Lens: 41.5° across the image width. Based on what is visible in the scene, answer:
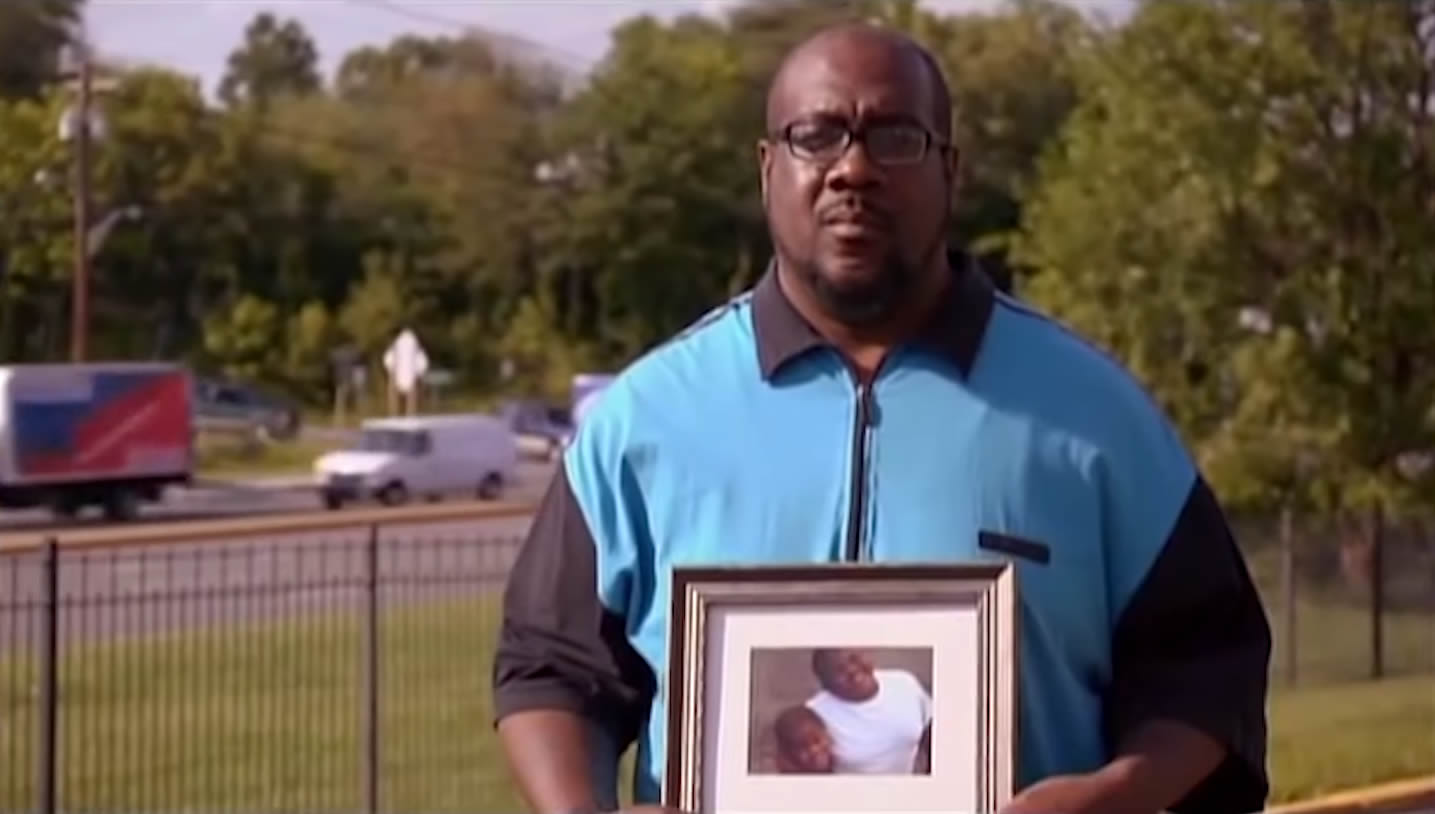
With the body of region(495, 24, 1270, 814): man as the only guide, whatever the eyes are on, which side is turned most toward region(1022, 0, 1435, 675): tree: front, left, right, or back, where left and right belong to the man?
back

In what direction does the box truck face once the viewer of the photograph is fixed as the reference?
facing to the left of the viewer

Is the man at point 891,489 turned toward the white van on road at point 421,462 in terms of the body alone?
no

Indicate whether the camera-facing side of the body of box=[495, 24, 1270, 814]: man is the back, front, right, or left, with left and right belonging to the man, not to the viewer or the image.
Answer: front

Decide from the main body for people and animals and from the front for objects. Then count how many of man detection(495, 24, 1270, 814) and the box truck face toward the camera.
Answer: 1

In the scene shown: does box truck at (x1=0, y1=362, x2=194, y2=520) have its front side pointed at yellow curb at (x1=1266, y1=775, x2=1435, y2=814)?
no

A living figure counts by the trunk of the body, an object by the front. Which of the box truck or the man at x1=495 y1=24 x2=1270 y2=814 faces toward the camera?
the man

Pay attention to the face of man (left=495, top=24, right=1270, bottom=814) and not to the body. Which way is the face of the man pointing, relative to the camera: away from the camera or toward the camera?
toward the camera

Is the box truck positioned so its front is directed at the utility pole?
no

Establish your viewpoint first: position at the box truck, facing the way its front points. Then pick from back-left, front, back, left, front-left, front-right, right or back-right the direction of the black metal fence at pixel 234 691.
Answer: left

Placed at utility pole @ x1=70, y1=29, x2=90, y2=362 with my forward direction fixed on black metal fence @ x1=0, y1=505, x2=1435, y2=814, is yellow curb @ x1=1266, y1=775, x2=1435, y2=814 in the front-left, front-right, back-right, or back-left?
front-left

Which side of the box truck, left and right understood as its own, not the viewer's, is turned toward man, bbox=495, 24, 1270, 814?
left

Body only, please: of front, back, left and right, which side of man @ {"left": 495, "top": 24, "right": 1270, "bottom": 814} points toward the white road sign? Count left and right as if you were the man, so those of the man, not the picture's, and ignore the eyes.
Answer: back

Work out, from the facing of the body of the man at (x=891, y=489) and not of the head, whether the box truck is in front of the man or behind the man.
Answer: behind

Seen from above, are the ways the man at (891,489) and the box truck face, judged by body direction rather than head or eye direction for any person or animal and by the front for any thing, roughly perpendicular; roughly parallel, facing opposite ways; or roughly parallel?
roughly perpendicular

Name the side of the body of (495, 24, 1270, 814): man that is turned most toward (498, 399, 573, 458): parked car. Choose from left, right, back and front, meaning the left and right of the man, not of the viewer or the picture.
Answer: back
